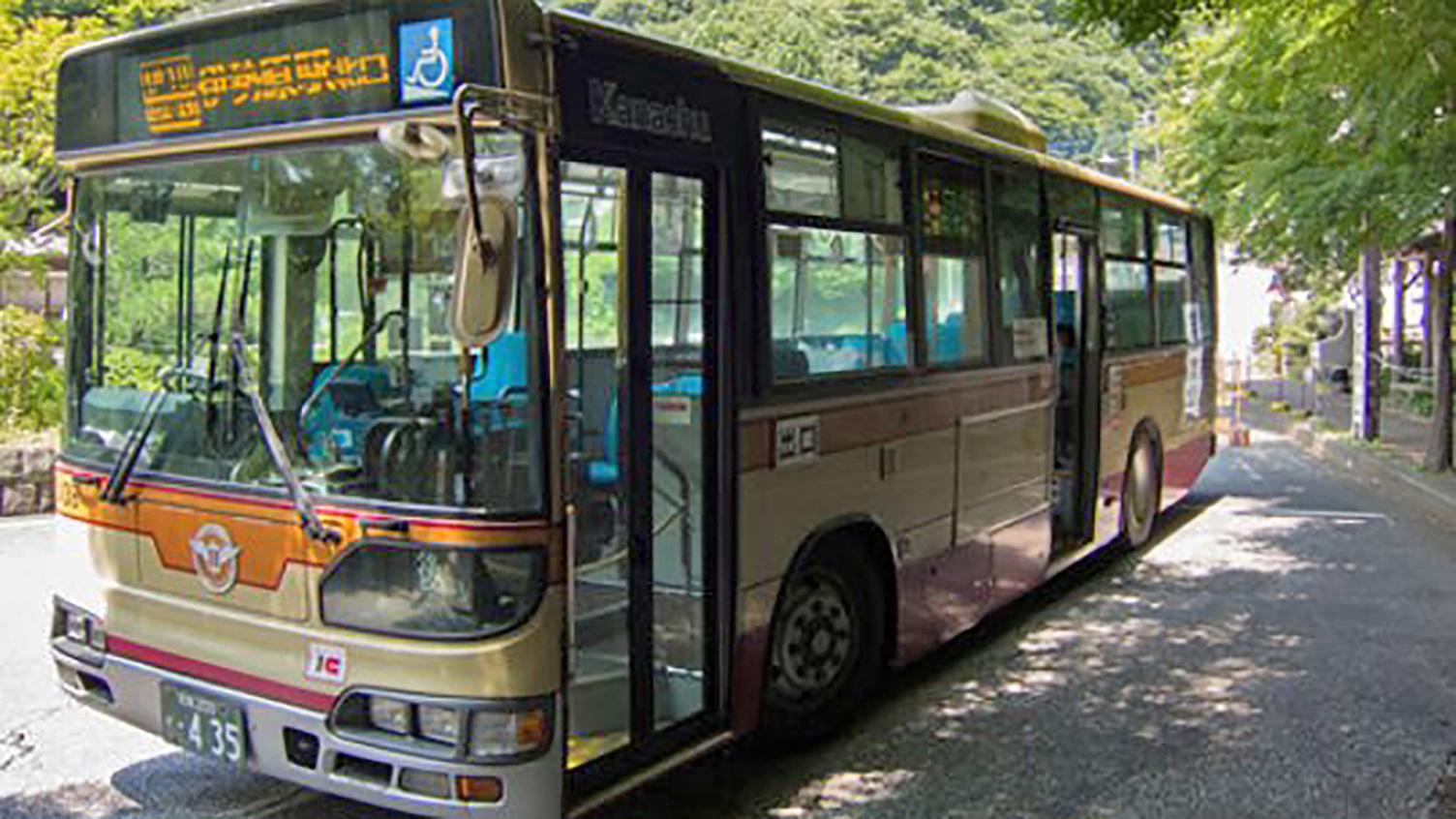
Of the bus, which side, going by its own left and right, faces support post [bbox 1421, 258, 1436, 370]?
back

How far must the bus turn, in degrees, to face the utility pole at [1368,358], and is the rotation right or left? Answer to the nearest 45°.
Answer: approximately 180°

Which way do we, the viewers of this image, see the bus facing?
facing the viewer and to the left of the viewer

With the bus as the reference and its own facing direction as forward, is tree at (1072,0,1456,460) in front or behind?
behind

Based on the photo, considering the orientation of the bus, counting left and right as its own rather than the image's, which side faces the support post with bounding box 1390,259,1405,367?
back

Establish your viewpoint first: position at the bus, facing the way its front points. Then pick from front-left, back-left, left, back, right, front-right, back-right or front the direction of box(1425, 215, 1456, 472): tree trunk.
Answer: back
